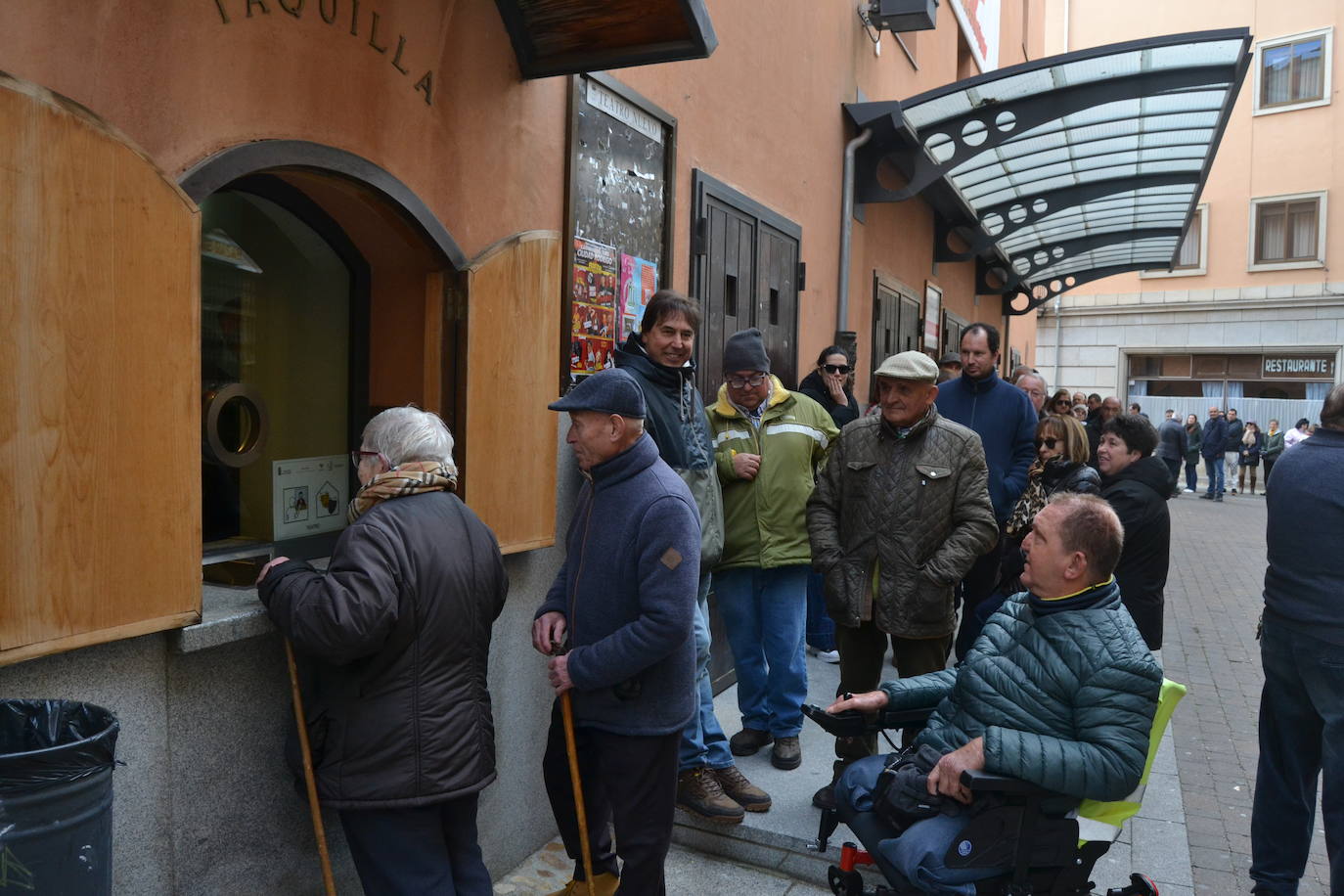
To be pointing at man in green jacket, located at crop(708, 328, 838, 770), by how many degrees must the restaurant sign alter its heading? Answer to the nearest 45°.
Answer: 0° — it already faces them

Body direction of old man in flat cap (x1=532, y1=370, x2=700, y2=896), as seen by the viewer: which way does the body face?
to the viewer's left

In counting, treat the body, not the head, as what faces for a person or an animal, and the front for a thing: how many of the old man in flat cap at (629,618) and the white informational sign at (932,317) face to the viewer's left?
1

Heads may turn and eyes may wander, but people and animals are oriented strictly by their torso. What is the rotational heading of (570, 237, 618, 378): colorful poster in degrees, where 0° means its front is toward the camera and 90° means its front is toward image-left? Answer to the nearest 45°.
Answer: approximately 315°

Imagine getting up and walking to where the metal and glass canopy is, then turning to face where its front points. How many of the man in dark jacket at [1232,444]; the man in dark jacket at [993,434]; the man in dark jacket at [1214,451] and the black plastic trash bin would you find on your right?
2

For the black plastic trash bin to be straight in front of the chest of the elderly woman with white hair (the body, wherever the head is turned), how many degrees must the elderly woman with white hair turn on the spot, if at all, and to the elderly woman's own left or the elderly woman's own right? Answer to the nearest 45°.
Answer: approximately 90° to the elderly woman's own left

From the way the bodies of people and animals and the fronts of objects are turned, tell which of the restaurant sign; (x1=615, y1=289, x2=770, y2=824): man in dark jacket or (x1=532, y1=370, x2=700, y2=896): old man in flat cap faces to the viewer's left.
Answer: the old man in flat cap

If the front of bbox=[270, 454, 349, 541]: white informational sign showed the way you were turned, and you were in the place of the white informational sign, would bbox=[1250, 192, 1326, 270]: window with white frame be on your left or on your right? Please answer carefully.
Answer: on your left

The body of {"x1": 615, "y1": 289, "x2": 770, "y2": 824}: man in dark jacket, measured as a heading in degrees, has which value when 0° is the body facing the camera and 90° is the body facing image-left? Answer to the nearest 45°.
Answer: approximately 315°

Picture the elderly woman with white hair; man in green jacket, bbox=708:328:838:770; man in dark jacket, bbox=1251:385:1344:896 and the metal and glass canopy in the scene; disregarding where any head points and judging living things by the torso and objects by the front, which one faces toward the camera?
the man in green jacket

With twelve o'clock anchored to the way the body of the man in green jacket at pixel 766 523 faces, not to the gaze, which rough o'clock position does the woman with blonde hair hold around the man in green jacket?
The woman with blonde hair is roughly at 8 o'clock from the man in green jacket.

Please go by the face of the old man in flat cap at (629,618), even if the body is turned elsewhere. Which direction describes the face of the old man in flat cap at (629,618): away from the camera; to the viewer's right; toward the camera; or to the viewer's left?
to the viewer's left

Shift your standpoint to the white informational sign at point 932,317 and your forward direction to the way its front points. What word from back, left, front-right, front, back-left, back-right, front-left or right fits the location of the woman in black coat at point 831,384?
front-right

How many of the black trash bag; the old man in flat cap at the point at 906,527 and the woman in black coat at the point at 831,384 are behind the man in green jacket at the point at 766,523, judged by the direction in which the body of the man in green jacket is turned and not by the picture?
1

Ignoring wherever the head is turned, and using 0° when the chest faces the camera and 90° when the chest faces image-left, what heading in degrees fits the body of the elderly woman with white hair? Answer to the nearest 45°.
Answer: approximately 135°

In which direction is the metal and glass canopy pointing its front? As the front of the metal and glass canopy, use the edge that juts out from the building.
to the viewer's right

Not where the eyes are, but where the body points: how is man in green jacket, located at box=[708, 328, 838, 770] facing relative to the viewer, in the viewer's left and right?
facing the viewer
